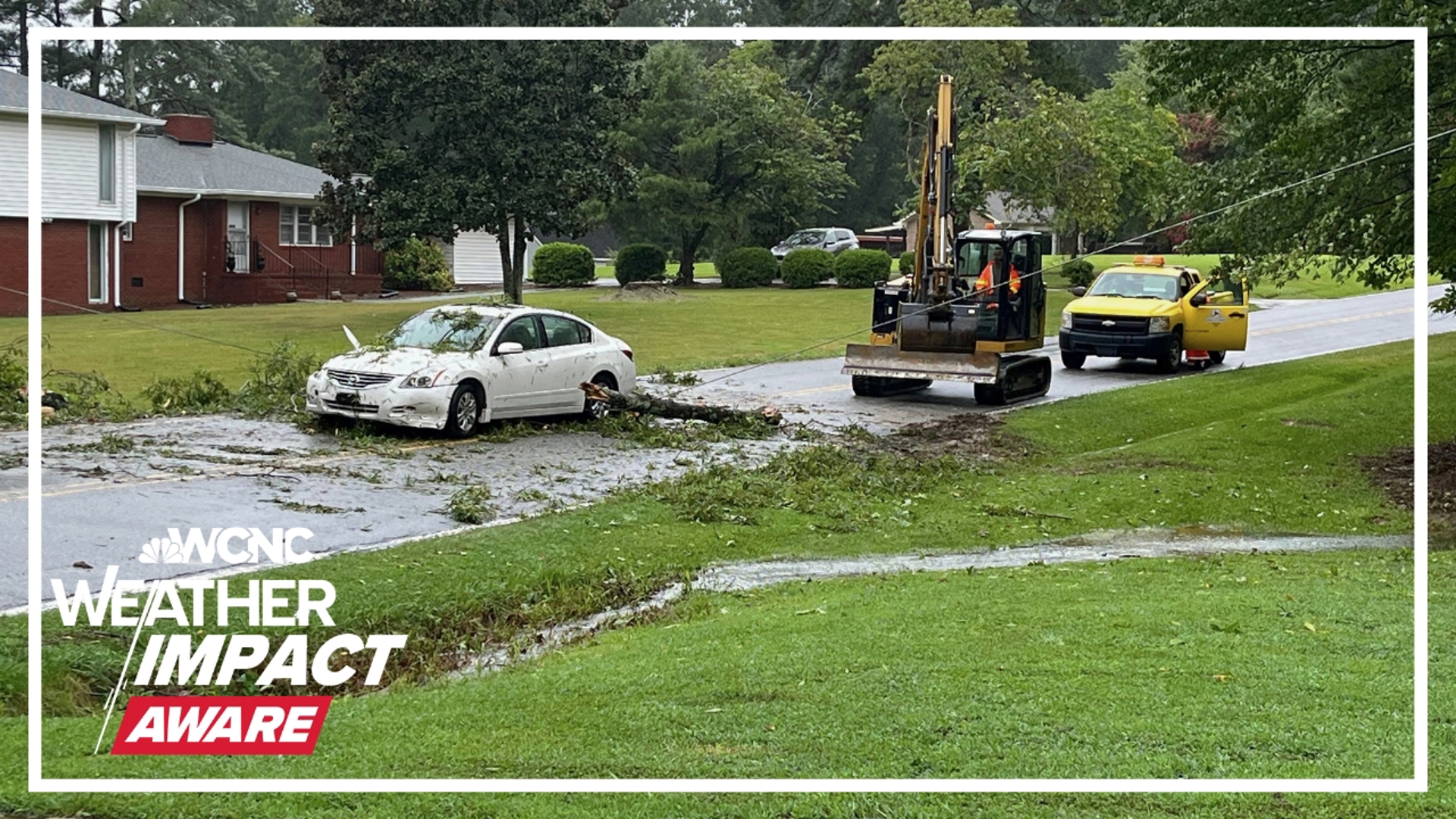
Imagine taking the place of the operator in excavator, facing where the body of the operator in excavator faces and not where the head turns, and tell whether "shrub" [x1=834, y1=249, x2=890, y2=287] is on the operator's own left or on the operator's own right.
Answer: on the operator's own right

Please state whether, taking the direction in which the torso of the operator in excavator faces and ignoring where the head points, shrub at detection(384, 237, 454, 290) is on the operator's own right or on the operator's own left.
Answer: on the operator's own right

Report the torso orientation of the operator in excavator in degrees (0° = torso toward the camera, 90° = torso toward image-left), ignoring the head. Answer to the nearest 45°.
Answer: approximately 0°

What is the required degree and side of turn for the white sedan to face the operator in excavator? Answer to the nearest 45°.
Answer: approximately 180°

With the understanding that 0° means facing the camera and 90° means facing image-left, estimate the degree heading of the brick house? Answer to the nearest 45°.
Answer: approximately 315°

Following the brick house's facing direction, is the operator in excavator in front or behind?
in front

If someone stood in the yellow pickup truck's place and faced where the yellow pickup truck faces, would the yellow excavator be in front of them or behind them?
in front

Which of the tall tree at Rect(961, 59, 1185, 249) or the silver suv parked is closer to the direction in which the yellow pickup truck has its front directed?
the silver suv parked

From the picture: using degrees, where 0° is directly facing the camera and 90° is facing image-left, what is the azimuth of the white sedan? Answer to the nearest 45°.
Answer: approximately 45°

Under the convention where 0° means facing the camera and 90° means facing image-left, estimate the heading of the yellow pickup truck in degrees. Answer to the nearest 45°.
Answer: approximately 45°
